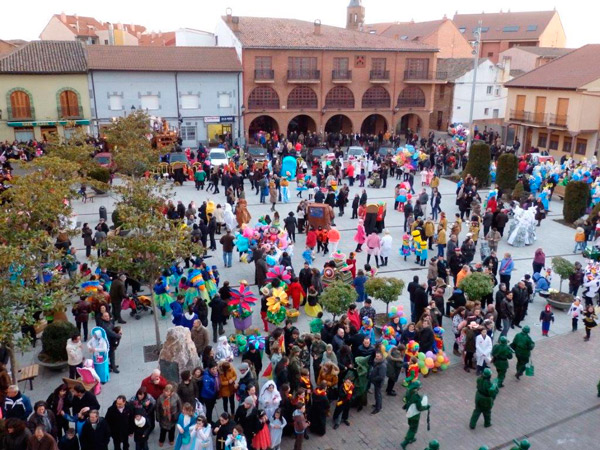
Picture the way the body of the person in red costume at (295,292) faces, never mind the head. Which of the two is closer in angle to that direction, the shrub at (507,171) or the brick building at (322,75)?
the brick building

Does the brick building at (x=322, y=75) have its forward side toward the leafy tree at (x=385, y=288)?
yes

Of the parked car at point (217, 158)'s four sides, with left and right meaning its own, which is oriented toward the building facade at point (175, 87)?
back

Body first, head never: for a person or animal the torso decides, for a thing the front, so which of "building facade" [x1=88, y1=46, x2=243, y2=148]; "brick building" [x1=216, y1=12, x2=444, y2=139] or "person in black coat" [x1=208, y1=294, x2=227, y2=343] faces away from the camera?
the person in black coat

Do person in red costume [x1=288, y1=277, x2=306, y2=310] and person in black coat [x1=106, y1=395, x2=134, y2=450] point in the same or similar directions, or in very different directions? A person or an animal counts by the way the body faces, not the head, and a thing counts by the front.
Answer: very different directions

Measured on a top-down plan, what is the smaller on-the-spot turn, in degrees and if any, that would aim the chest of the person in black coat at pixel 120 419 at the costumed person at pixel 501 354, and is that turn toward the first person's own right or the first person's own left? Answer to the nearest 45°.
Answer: approximately 90° to the first person's own left

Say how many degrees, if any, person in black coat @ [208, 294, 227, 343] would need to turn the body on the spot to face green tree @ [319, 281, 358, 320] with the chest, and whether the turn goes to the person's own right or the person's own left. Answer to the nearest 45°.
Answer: approximately 90° to the person's own right

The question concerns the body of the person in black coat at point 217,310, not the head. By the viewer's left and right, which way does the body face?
facing away from the viewer

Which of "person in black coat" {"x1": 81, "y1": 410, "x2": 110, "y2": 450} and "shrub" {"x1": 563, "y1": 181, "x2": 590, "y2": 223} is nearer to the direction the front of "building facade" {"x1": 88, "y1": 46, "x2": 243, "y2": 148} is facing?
the person in black coat
